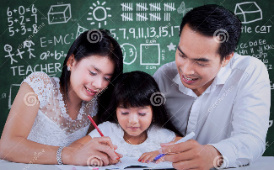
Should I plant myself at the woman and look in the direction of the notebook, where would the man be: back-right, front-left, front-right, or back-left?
front-left

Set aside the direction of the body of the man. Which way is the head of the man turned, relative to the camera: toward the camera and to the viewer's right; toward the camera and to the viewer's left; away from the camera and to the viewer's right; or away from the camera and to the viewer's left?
toward the camera and to the viewer's left

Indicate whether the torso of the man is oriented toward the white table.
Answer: yes

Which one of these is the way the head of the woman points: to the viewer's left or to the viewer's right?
to the viewer's right

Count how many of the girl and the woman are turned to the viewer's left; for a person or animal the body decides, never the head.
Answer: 0

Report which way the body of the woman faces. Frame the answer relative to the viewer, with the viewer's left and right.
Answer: facing the viewer and to the right of the viewer

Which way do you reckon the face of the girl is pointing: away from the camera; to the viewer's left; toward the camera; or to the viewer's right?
toward the camera

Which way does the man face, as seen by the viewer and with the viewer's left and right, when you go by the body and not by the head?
facing the viewer and to the left of the viewer

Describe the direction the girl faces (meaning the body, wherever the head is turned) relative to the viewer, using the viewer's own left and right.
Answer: facing the viewer
